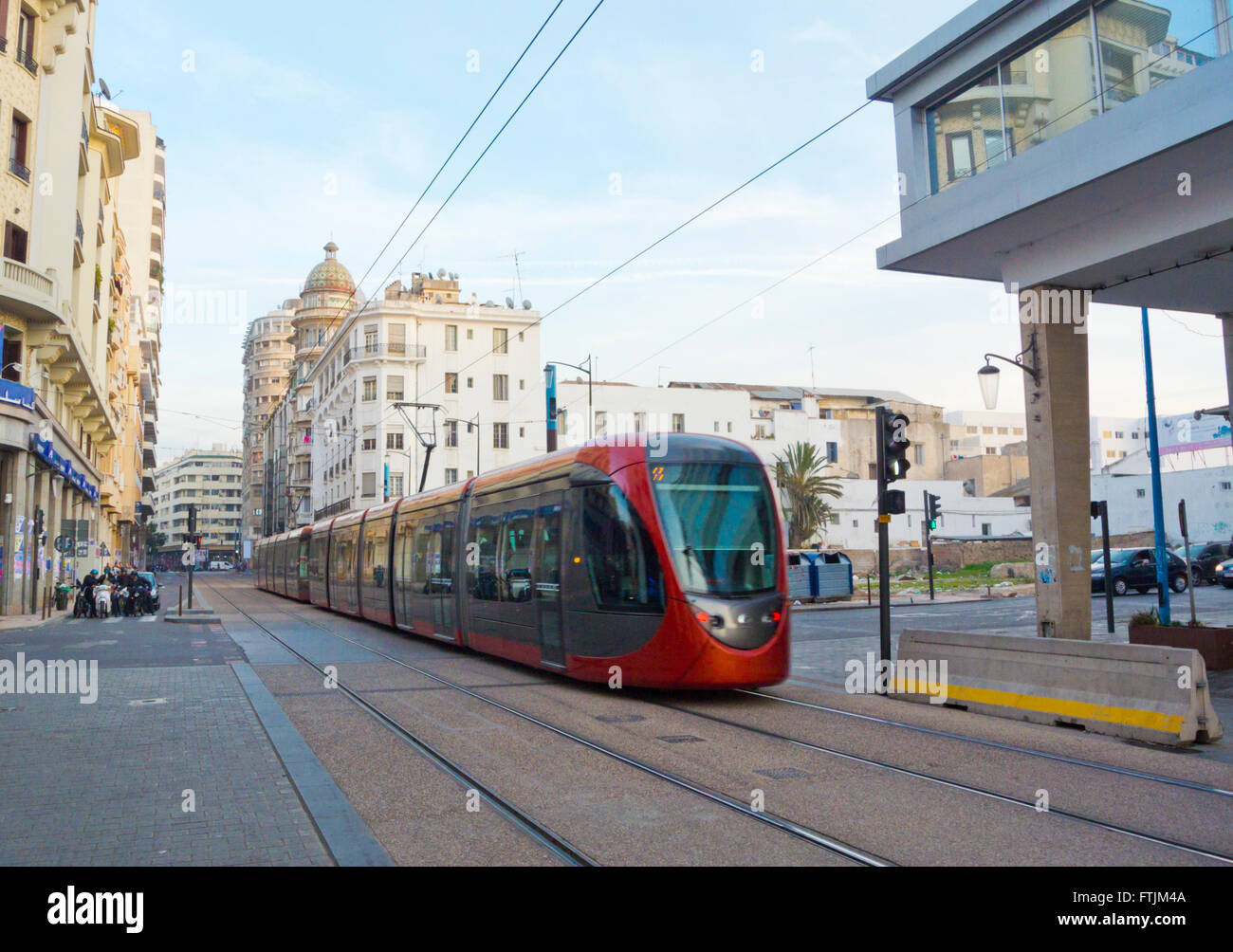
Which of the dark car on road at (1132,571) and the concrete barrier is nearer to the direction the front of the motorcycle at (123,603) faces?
the concrete barrier

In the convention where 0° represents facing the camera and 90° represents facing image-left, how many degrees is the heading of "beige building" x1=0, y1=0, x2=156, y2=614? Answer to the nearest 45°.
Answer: approximately 270°

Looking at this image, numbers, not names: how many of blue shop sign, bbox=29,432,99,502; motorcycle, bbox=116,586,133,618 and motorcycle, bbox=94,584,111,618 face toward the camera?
2

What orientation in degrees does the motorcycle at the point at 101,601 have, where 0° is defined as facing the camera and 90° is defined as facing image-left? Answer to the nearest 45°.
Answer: approximately 0°

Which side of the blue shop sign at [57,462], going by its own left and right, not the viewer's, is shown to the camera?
right

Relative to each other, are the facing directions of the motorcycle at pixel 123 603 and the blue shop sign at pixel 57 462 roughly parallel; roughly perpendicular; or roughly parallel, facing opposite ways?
roughly perpendicular

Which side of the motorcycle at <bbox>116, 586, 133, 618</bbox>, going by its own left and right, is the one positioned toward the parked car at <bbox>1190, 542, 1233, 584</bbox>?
left
